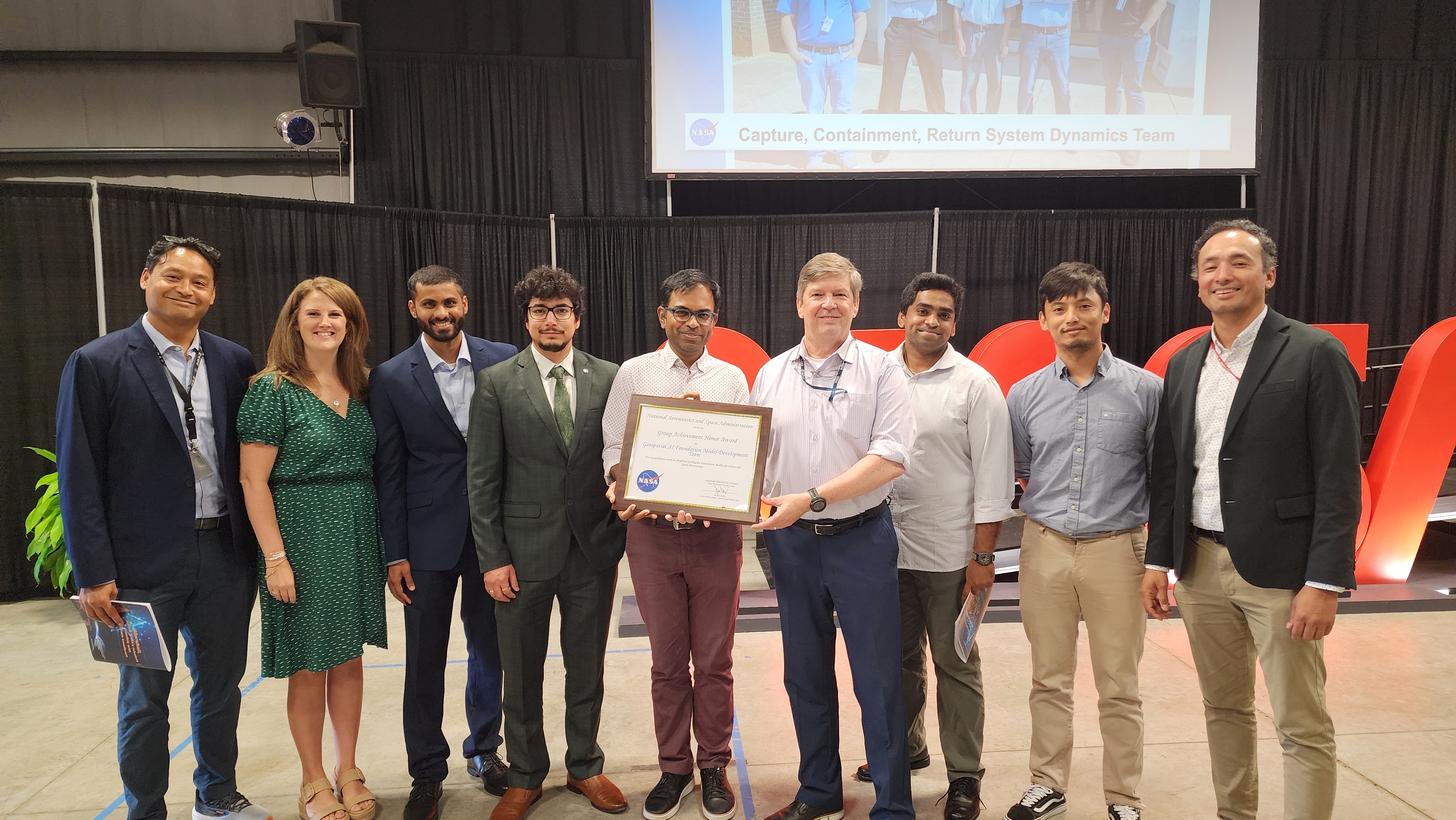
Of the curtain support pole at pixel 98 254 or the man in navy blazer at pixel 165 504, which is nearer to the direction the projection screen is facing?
the man in navy blazer

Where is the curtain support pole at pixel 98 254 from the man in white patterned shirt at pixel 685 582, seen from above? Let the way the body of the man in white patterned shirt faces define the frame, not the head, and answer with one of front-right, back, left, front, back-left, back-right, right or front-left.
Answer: back-right

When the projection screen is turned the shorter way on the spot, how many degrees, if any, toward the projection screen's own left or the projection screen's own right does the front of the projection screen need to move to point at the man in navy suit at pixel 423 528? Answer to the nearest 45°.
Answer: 0° — it already faces them

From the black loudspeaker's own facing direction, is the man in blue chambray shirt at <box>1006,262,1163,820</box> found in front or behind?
in front

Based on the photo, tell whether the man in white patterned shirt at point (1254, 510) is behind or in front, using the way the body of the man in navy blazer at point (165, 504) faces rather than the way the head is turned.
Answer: in front
